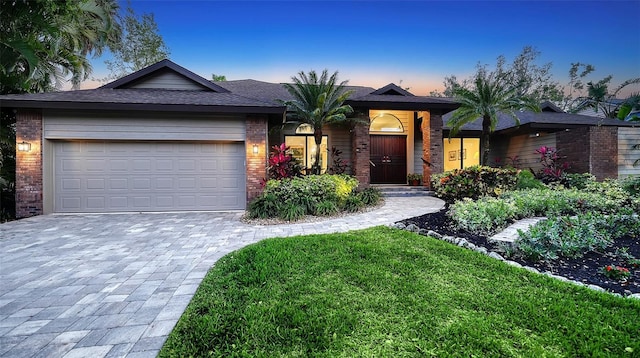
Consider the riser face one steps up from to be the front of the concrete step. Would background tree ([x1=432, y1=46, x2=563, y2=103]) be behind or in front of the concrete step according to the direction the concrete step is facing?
behind

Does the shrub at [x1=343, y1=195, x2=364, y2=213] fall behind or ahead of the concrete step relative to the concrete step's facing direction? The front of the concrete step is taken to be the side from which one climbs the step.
ahead

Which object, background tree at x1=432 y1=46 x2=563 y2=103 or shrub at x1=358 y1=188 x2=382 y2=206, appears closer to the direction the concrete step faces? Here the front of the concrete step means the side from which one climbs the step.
the shrub

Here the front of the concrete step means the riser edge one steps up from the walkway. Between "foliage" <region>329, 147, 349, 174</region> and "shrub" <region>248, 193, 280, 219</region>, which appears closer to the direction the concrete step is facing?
the shrub

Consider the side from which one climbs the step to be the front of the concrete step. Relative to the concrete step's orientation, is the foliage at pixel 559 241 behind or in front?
in front

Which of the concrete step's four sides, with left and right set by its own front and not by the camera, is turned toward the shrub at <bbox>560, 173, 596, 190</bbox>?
left

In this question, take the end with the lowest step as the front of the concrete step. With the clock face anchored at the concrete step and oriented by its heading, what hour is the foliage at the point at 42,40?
The foliage is roughly at 2 o'clock from the concrete step.

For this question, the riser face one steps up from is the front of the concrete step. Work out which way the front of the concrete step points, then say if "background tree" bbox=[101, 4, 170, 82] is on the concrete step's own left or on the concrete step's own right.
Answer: on the concrete step's own right

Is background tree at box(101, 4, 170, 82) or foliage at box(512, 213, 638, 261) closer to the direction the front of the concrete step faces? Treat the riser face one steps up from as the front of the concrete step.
the foliage

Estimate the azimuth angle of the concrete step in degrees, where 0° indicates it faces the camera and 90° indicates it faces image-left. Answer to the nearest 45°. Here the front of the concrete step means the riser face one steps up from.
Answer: approximately 0°

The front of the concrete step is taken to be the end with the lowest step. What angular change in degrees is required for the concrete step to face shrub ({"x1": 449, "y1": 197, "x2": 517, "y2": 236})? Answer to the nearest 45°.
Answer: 0° — it already faces it

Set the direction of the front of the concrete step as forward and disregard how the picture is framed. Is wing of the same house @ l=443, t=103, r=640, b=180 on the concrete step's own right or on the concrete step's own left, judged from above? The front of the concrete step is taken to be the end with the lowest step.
on the concrete step's own left

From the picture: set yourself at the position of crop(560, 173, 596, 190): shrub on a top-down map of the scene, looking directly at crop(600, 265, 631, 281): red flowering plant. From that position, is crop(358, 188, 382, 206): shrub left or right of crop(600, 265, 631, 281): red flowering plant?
right

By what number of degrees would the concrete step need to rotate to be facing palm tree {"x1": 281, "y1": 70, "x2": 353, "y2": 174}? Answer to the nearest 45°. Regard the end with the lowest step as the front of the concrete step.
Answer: approximately 45° to its right

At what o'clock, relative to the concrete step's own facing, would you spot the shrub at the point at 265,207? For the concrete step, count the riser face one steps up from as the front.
The shrub is roughly at 1 o'clock from the concrete step.
